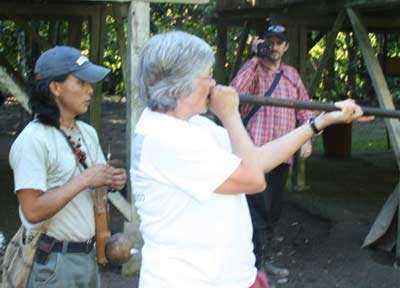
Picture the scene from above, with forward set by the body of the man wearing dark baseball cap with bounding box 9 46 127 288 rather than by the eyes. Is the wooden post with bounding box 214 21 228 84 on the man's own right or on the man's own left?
on the man's own left

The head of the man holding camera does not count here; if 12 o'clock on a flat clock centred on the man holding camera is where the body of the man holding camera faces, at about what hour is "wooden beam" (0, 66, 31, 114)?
The wooden beam is roughly at 3 o'clock from the man holding camera.

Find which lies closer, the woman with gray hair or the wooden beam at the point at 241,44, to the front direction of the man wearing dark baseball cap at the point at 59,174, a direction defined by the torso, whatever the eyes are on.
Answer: the woman with gray hair

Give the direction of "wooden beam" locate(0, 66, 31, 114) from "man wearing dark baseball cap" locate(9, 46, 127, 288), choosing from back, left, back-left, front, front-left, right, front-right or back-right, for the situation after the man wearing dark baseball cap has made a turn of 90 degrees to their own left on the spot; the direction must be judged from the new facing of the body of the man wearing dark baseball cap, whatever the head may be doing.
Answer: front-left

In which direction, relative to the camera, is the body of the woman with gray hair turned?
to the viewer's right

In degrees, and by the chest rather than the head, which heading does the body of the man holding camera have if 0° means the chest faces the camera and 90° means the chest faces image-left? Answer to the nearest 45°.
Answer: approximately 0°

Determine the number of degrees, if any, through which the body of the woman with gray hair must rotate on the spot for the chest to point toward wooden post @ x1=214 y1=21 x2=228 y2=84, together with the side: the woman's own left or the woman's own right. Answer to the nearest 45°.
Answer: approximately 90° to the woman's own left

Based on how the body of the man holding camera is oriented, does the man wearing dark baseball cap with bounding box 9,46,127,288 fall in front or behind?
in front

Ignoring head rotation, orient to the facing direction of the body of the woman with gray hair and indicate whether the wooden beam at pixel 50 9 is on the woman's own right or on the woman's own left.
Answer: on the woman's own left

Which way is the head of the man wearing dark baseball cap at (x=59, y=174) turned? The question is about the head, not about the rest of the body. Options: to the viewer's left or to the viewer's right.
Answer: to the viewer's right

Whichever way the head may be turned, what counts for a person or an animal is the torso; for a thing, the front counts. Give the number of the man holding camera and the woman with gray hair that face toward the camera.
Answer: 1
